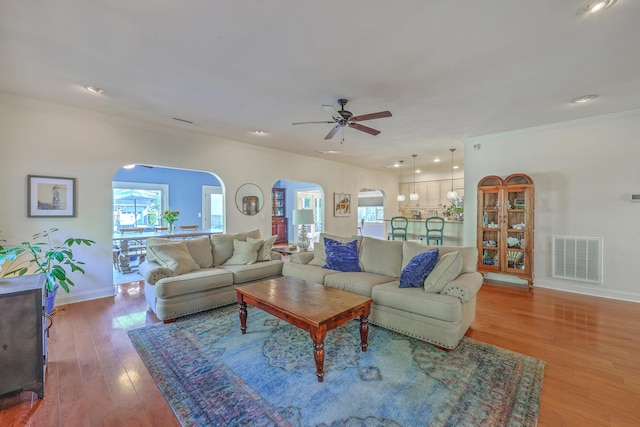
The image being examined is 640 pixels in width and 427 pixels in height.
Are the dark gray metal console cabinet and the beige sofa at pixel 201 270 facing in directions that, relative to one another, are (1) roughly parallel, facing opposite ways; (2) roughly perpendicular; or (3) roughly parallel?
roughly perpendicular

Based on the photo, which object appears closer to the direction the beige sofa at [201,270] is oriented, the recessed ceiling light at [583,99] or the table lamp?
the recessed ceiling light

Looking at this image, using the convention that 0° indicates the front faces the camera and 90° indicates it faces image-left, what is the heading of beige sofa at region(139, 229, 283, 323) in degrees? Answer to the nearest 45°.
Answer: approximately 315°

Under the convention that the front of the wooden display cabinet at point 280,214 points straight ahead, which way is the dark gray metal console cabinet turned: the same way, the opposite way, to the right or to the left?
to the left

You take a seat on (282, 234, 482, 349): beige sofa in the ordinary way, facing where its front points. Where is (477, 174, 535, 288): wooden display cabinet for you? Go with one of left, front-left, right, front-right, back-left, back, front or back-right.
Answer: back

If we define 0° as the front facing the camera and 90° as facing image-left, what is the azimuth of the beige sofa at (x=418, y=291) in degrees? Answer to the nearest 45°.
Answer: approximately 45°

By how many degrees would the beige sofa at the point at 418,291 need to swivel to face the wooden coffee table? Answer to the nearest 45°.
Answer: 0° — it already faces it

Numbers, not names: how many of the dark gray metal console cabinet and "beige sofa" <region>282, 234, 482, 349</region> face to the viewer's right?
1

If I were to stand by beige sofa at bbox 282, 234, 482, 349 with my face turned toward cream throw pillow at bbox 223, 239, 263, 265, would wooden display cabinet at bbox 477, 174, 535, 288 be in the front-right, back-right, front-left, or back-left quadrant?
back-right

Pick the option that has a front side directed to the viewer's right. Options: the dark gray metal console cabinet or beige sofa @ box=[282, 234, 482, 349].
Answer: the dark gray metal console cabinet
